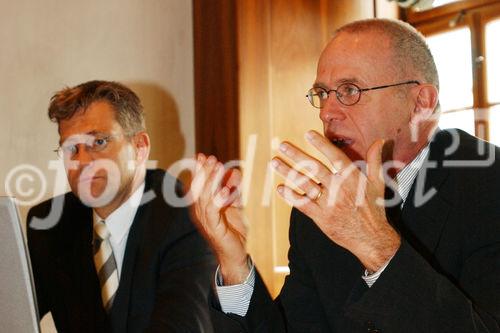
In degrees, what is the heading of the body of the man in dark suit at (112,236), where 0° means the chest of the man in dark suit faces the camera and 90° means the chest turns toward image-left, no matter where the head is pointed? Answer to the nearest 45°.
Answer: approximately 45°

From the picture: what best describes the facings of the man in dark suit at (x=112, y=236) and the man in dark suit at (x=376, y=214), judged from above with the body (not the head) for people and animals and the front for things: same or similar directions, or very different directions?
same or similar directions

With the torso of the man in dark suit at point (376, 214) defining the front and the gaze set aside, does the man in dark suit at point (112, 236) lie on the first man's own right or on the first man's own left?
on the first man's own right

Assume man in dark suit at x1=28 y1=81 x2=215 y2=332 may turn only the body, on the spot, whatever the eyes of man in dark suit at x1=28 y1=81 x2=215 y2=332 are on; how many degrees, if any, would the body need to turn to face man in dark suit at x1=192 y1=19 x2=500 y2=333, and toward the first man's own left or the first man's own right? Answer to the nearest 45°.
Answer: approximately 90° to the first man's own left

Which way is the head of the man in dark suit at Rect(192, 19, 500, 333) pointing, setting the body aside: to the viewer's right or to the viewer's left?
to the viewer's left

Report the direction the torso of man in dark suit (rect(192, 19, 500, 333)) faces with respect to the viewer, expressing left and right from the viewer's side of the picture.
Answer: facing the viewer and to the left of the viewer

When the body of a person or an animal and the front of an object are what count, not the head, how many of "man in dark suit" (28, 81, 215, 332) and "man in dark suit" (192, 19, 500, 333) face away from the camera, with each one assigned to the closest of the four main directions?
0
